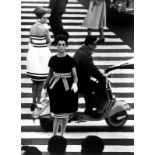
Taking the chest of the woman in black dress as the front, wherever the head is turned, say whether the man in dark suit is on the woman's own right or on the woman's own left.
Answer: on the woman's own left

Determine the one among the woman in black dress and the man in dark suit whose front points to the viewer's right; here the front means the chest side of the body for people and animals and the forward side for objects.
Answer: the man in dark suit

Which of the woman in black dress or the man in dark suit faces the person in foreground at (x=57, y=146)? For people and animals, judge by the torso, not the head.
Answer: the woman in black dress

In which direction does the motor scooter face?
to the viewer's right

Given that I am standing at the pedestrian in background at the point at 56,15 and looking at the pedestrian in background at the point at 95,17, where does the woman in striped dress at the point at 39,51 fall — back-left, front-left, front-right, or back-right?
back-right

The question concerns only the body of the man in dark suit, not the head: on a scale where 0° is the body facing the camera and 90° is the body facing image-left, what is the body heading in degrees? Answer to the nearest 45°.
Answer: approximately 270°

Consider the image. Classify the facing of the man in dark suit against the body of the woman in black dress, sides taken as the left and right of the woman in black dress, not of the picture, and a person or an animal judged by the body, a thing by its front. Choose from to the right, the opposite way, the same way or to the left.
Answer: to the left
